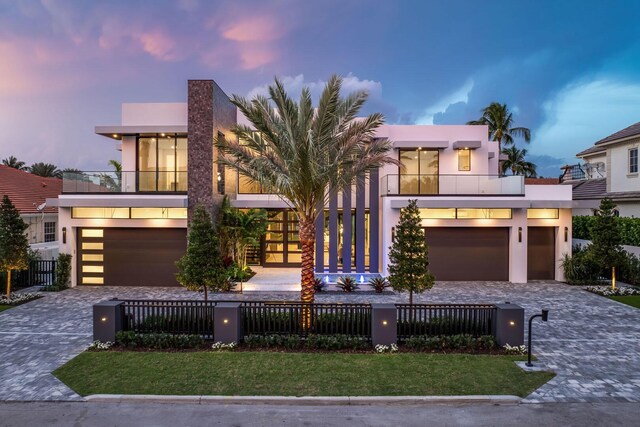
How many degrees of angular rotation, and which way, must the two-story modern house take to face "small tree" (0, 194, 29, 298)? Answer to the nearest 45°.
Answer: approximately 45° to its right

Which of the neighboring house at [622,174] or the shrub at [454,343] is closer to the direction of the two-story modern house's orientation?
the shrub

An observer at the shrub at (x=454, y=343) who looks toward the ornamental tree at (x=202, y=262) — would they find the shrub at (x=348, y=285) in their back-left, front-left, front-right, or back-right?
front-right

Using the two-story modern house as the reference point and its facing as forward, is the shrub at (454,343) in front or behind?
in front

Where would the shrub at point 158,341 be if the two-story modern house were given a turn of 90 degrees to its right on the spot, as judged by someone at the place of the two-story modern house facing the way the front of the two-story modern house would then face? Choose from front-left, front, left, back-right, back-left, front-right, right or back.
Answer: left

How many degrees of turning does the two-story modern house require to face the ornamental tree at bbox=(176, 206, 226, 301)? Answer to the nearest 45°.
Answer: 0° — it already faces it

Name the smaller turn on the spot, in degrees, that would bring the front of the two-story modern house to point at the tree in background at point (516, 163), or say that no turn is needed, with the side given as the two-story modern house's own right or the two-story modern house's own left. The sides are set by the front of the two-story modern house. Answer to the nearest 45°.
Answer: approximately 135° to the two-story modern house's own left

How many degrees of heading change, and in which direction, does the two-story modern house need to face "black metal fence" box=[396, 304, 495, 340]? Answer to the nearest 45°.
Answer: approximately 45° to its left

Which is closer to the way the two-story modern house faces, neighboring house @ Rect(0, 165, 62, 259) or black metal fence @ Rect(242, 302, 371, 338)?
the black metal fence

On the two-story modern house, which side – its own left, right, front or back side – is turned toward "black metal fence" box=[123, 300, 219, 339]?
front

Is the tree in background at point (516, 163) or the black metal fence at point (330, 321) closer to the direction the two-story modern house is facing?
the black metal fence

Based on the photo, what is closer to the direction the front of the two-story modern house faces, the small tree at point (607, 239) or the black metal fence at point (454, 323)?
the black metal fence

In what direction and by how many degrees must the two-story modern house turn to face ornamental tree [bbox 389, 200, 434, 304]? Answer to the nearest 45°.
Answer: approximately 45° to its left

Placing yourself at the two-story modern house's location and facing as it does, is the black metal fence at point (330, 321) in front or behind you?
in front

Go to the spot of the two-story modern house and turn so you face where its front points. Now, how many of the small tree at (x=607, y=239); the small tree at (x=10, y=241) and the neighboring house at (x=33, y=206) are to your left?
1

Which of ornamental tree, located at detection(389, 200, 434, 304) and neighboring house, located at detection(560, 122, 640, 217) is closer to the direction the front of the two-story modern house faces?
the ornamental tree

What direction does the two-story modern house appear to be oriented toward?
toward the camera

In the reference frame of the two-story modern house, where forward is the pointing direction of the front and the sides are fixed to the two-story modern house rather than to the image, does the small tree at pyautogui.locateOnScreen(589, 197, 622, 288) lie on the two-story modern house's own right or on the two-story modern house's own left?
on the two-story modern house's own left
